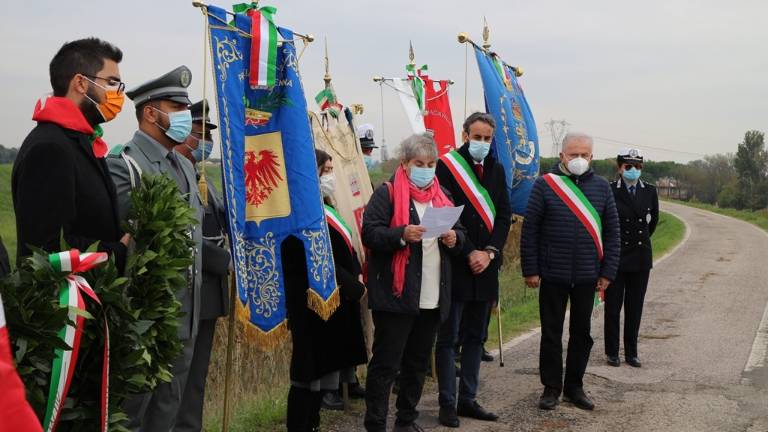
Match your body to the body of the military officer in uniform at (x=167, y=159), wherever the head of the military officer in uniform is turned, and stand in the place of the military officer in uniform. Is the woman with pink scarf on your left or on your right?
on your left

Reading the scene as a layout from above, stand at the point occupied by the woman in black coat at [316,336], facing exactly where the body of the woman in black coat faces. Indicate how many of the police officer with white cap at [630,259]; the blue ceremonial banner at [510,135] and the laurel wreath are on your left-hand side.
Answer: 2

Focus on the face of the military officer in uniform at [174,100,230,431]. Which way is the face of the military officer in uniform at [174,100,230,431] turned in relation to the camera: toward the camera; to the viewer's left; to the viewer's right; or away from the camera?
to the viewer's right

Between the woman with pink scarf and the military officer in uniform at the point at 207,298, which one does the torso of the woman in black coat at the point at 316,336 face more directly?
the woman with pink scarf

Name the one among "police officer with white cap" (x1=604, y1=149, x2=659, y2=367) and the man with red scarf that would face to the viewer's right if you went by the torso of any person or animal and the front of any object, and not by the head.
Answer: the man with red scarf

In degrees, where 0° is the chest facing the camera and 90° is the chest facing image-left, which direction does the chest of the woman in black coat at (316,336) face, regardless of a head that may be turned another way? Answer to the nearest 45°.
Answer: approximately 315°

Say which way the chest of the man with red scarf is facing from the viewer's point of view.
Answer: to the viewer's right

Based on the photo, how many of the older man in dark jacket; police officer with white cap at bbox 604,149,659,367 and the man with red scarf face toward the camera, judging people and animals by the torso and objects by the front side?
2

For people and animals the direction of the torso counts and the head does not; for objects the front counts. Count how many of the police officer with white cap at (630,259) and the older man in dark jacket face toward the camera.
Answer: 2
